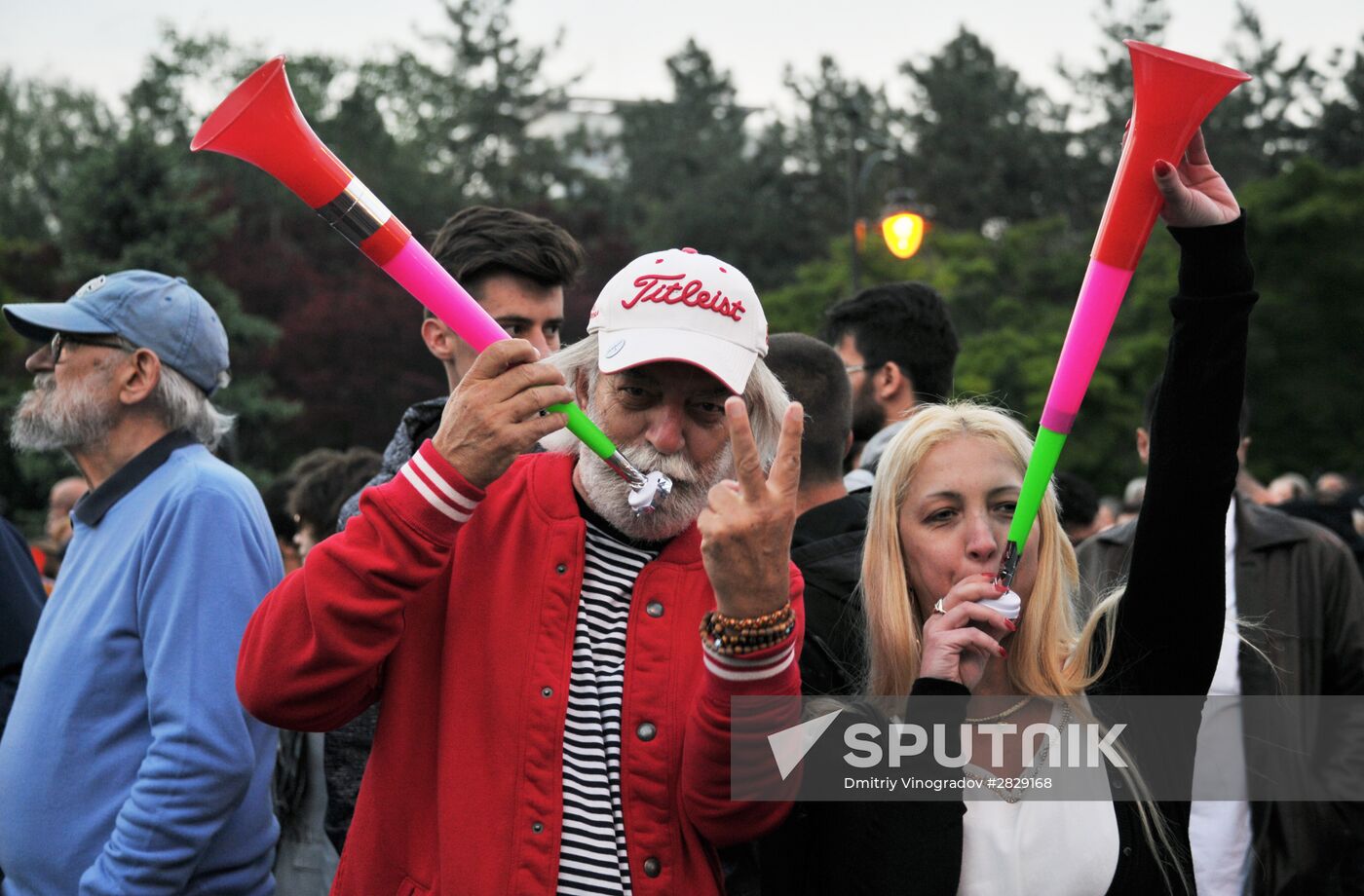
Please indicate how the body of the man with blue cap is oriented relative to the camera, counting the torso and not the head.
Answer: to the viewer's left

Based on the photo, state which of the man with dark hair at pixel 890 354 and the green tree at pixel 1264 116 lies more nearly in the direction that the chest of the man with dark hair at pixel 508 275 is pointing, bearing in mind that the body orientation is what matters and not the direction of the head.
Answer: the man with dark hair

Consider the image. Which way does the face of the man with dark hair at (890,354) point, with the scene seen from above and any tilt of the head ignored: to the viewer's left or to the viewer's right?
to the viewer's left

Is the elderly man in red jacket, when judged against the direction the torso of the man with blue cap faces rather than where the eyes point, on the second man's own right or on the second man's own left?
on the second man's own left

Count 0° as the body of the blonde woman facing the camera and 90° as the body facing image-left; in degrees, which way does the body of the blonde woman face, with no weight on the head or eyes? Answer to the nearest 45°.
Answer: approximately 0°

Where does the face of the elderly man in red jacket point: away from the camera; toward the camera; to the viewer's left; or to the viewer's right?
toward the camera

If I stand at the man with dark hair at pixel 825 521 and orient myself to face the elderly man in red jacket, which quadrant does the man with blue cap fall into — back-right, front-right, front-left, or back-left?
front-right

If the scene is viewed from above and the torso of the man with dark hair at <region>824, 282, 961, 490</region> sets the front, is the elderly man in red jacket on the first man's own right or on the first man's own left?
on the first man's own left

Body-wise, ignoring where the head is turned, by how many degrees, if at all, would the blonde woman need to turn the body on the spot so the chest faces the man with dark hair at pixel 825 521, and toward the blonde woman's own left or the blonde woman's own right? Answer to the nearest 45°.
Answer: approximately 135° to the blonde woman's own right

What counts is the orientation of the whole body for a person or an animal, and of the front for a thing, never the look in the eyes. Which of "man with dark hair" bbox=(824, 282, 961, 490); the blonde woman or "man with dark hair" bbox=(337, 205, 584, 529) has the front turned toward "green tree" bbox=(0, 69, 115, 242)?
"man with dark hair" bbox=(824, 282, 961, 490)

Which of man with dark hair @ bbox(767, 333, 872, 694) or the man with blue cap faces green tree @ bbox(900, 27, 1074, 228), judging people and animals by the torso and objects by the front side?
the man with dark hair

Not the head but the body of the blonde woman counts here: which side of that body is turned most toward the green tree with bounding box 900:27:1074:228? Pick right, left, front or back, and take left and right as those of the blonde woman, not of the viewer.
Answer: back

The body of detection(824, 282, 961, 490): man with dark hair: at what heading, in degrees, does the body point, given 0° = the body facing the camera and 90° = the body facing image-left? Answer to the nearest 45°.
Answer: approximately 135°

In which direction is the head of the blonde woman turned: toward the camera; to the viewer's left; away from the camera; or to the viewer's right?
toward the camera

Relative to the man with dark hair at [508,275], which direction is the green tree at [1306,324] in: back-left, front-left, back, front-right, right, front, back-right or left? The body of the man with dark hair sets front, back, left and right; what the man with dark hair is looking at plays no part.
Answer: left
